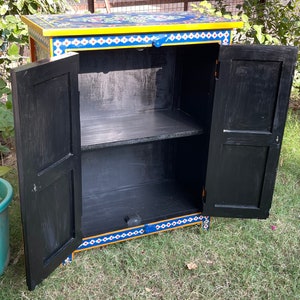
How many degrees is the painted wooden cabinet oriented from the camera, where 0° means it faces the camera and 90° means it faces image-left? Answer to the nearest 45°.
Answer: approximately 315°

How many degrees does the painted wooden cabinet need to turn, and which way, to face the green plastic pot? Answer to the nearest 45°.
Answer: approximately 90° to its right
